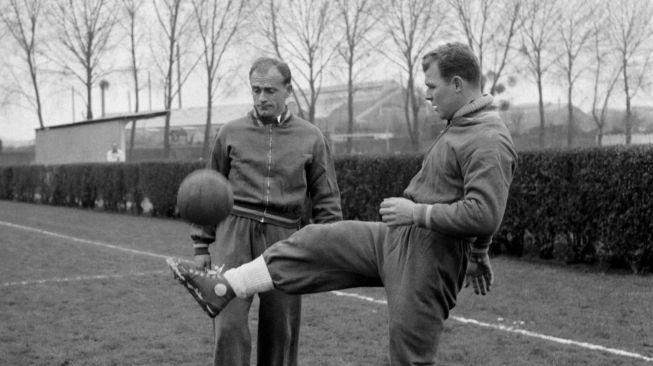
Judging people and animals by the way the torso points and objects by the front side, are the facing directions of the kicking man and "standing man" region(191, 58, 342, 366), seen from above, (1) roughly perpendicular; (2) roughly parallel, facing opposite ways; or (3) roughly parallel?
roughly perpendicular

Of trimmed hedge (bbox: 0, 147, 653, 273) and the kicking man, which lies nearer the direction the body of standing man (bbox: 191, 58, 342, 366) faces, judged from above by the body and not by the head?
the kicking man

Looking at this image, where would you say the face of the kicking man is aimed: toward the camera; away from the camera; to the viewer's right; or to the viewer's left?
to the viewer's left

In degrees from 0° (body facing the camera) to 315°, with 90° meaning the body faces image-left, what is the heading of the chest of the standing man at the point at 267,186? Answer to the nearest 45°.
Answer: approximately 0°

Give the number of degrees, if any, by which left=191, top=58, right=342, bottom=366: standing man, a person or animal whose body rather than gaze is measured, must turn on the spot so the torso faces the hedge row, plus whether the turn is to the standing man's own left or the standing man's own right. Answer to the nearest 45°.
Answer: approximately 180°

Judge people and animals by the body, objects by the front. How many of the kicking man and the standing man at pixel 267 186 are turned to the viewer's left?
1

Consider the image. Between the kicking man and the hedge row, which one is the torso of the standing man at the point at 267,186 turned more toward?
the kicking man

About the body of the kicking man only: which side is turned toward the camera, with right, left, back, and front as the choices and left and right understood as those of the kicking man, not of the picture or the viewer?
left

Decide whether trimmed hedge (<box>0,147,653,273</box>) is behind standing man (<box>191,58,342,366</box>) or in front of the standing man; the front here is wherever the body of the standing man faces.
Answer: behind
